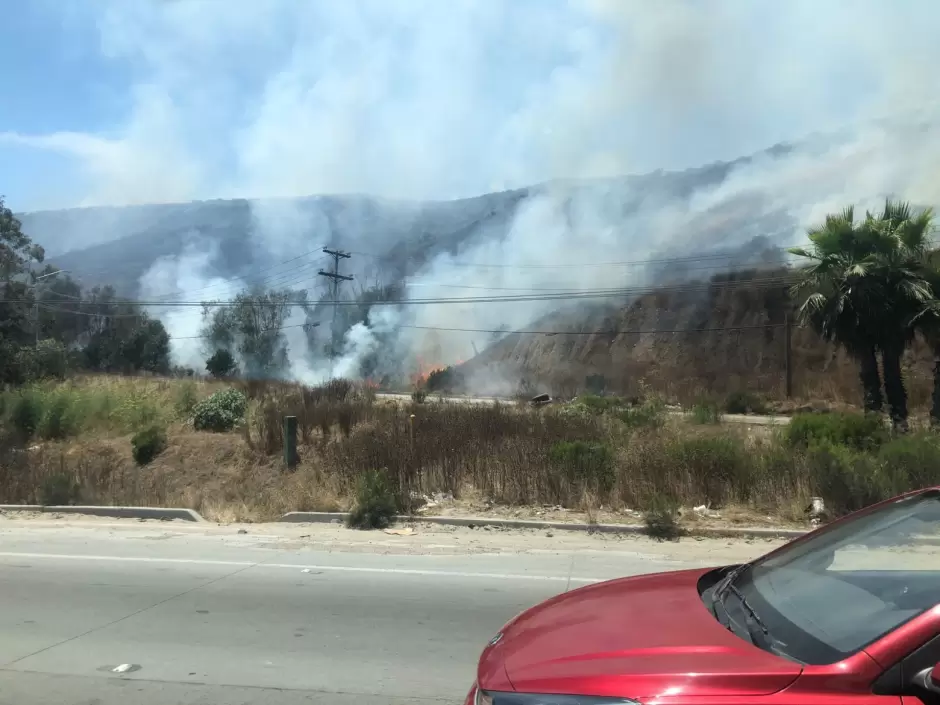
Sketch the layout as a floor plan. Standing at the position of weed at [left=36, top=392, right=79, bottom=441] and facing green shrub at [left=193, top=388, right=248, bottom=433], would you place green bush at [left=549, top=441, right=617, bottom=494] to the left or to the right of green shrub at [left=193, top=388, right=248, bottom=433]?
right

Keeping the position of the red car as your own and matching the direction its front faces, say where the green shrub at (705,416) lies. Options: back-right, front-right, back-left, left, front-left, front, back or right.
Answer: back-right

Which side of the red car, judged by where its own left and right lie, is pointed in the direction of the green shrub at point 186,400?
right

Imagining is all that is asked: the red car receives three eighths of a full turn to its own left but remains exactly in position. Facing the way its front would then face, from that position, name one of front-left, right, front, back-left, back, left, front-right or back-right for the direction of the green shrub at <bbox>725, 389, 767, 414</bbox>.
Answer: left

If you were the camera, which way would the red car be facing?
facing the viewer and to the left of the viewer

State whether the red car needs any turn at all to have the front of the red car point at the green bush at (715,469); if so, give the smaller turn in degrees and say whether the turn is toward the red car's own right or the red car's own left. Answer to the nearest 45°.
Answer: approximately 135° to the red car's own right

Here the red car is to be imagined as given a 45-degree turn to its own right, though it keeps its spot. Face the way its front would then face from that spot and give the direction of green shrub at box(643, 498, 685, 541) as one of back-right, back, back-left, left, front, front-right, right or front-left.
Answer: right

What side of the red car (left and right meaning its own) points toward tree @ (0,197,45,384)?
right

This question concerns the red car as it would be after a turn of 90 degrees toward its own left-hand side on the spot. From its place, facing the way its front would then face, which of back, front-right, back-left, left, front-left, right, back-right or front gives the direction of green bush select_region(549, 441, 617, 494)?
back-left
